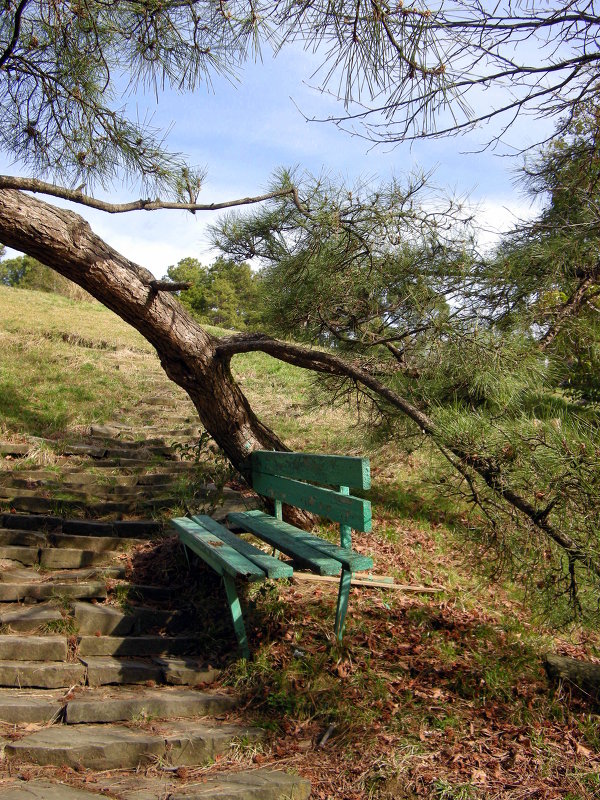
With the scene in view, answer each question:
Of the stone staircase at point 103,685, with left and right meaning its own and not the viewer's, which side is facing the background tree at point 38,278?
back

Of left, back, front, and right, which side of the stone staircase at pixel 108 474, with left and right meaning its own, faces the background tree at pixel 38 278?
back

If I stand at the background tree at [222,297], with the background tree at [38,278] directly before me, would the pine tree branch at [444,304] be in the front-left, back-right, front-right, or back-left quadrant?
back-left

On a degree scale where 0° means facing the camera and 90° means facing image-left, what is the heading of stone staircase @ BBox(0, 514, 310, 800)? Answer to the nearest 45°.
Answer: approximately 0°
